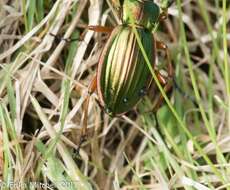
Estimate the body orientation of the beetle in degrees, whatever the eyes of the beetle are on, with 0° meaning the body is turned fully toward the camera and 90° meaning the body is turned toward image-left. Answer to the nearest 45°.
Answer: approximately 180°
